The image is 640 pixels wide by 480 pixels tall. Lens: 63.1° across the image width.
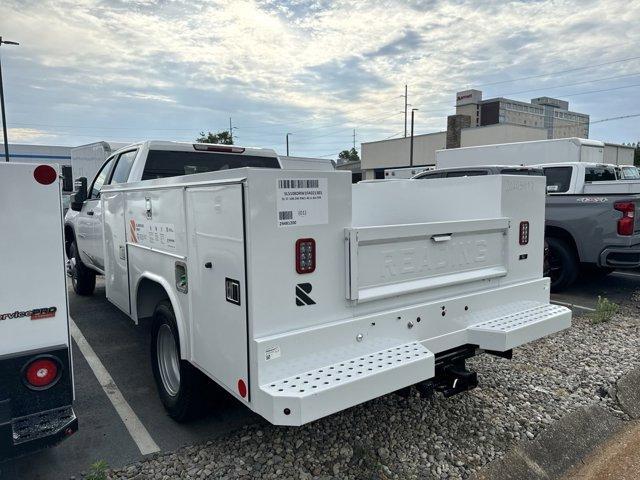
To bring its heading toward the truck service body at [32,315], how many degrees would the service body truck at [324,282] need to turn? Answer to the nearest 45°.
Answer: approximately 45° to its left

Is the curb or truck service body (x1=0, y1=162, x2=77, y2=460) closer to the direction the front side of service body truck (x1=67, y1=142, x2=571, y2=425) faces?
the truck service body

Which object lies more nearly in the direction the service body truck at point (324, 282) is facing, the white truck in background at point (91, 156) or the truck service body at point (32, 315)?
the white truck in background

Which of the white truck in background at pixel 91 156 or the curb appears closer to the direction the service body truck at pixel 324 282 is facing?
the white truck in background

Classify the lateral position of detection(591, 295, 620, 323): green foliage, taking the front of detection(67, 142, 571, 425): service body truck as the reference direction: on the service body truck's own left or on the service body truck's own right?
on the service body truck's own right

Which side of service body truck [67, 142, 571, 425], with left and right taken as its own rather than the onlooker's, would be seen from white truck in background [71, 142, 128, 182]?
front

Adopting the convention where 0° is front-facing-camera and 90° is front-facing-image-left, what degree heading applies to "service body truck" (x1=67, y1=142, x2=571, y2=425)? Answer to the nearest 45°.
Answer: approximately 135°

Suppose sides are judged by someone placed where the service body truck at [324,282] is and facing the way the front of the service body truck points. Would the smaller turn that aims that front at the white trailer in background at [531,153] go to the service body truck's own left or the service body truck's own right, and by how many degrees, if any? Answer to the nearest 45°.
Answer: approximately 90° to the service body truck's own right
